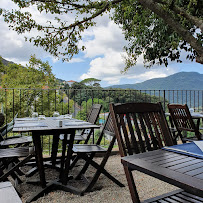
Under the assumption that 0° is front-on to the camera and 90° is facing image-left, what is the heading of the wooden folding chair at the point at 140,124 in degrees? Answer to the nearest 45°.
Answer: approximately 315°

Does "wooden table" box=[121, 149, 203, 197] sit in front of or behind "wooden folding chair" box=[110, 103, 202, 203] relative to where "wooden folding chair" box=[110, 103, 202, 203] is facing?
in front
